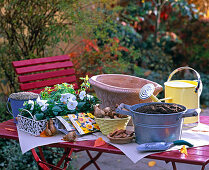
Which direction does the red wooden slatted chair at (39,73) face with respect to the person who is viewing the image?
facing the viewer and to the right of the viewer

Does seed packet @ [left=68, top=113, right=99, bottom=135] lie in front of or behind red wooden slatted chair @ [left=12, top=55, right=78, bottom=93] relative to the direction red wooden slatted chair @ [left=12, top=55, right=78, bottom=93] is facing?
in front

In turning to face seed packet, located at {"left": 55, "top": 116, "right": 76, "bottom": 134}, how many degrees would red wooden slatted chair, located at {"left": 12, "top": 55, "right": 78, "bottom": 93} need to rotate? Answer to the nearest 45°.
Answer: approximately 45° to its right

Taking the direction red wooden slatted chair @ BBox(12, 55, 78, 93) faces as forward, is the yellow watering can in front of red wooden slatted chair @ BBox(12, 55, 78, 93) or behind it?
in front
